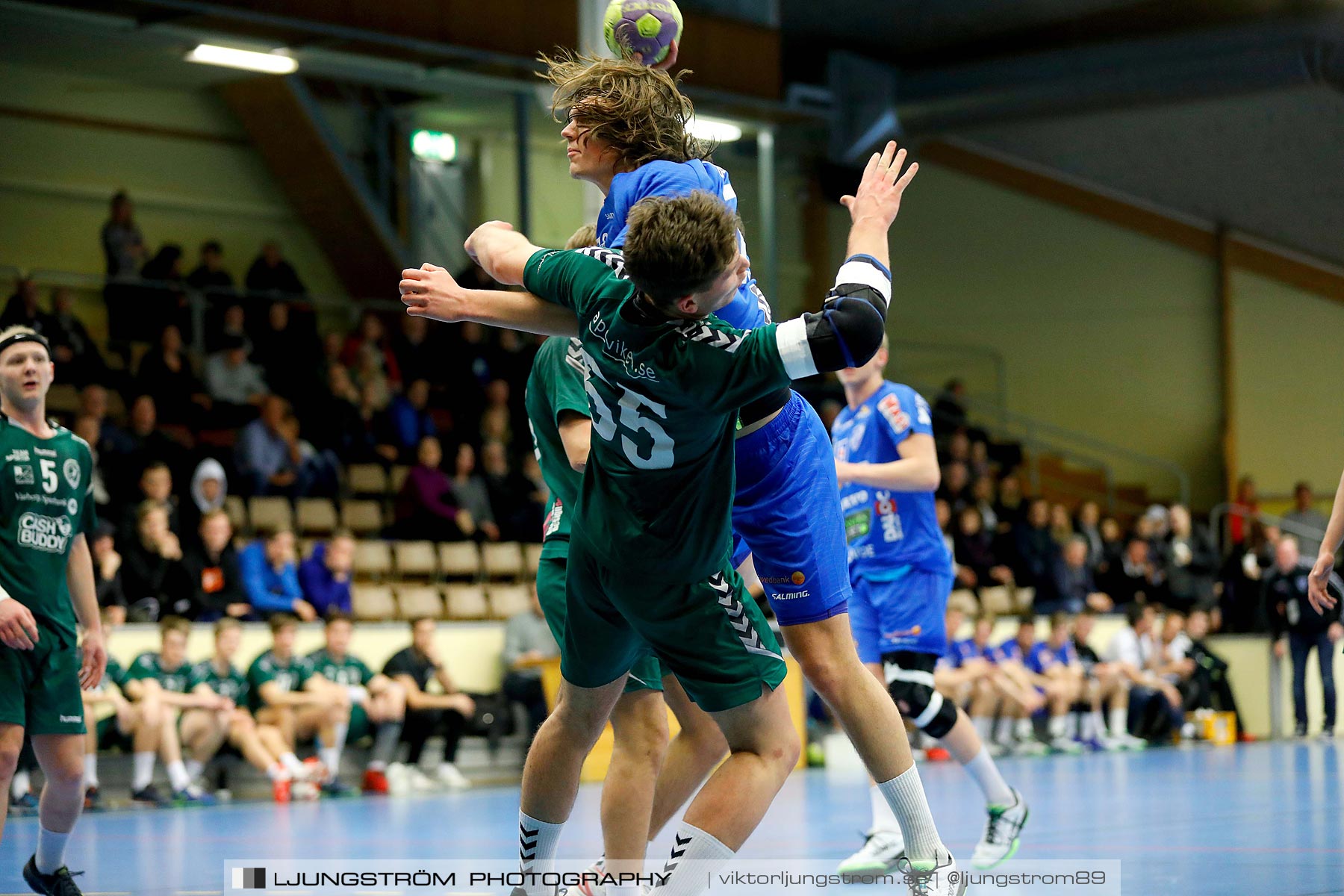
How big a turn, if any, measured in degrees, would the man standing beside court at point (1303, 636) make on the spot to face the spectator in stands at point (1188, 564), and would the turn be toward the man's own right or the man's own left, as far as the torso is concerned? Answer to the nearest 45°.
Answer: approximately 135° to the man's own right

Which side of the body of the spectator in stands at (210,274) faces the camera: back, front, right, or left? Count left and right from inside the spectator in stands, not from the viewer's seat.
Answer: front

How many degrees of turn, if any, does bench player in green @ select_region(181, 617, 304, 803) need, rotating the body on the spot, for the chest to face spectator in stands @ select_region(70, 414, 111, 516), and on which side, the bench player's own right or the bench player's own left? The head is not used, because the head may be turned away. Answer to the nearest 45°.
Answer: approximately 180°

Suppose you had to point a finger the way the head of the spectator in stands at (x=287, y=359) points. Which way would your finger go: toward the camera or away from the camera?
toward the camera

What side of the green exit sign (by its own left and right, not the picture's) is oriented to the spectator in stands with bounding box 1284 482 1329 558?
left

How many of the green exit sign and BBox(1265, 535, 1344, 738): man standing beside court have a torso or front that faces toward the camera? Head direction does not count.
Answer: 2

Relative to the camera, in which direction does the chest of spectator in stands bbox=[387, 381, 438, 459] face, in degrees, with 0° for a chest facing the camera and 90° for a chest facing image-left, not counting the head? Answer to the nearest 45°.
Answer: approximately 315°

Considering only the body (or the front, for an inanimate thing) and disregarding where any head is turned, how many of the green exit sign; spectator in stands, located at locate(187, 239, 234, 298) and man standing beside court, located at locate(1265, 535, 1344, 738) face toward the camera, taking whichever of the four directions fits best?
3

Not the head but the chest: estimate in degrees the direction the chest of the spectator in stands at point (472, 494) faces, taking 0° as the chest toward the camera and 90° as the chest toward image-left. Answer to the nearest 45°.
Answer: approximately 315°

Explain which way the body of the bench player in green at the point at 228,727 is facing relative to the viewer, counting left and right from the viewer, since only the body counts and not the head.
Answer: facing the viewer and to the right of the viewer

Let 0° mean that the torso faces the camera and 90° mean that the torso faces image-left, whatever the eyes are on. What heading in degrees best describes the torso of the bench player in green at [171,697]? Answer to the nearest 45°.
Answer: approximately 315°

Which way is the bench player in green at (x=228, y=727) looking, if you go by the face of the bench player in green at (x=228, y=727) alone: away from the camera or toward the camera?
toward the camera

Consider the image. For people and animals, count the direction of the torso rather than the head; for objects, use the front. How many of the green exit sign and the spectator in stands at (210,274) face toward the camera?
2
